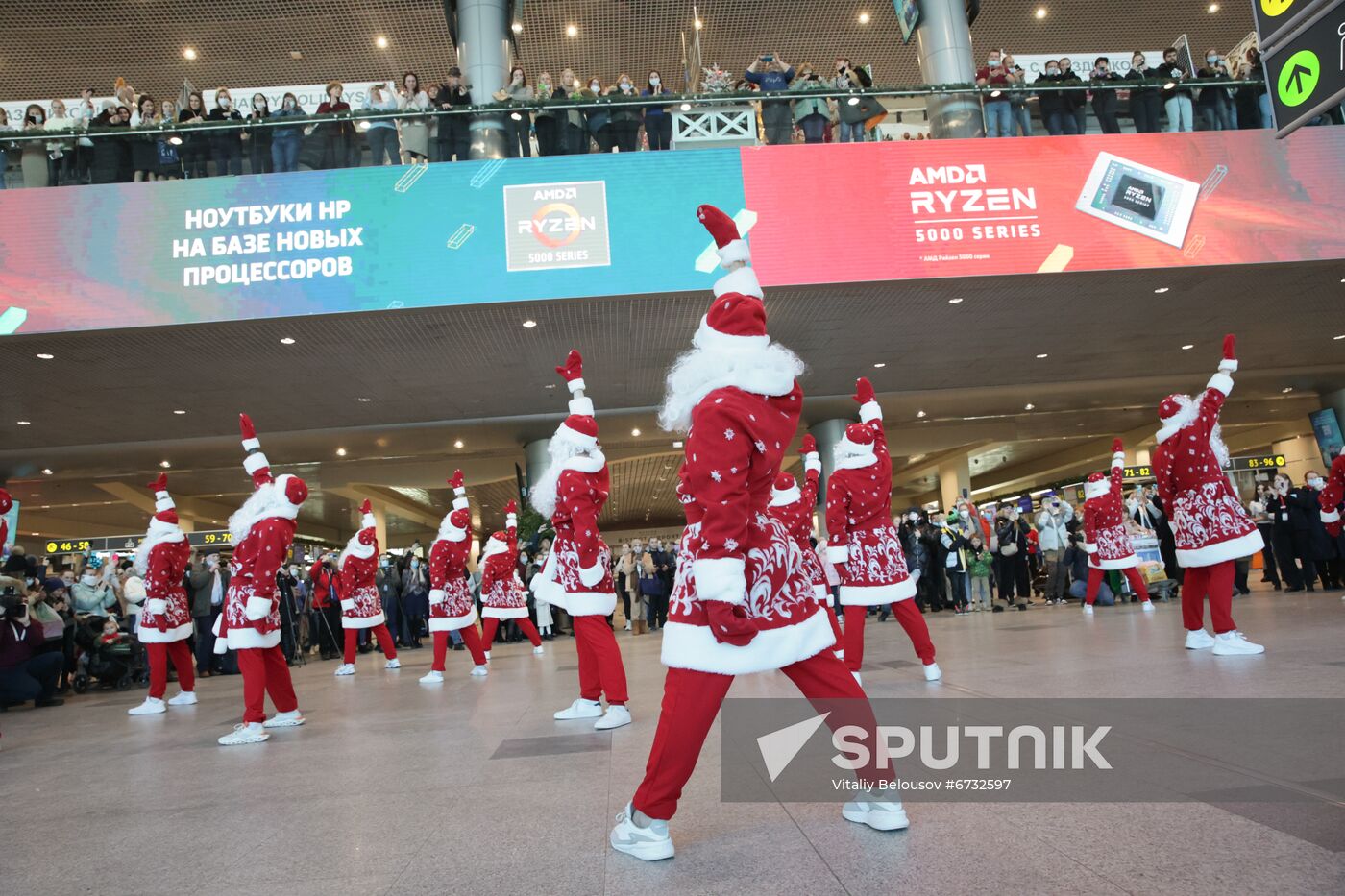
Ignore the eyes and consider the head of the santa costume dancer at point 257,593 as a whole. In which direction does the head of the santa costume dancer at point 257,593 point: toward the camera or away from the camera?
away from the camera

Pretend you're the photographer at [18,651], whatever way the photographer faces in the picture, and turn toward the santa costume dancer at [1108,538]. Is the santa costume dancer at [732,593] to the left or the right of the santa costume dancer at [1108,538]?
right

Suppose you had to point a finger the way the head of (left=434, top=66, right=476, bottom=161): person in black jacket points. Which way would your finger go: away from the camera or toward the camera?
toward the camera

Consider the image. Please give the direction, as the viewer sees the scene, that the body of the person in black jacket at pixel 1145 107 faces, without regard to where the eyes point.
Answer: toward the camera

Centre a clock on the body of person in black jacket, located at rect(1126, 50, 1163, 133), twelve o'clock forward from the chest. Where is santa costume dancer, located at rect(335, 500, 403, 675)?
The santa costume dancer is roughly at 2 o'clock from the person in black jacket.

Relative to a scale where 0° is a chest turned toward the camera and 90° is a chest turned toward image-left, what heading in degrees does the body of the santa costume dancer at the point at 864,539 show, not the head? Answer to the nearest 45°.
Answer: approximately 135°

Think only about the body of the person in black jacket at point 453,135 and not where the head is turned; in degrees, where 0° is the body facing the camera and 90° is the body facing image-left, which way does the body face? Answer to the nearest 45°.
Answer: approximately 0°

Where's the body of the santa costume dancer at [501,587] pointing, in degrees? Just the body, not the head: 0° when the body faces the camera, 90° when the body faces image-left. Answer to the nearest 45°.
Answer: approximately 135°
